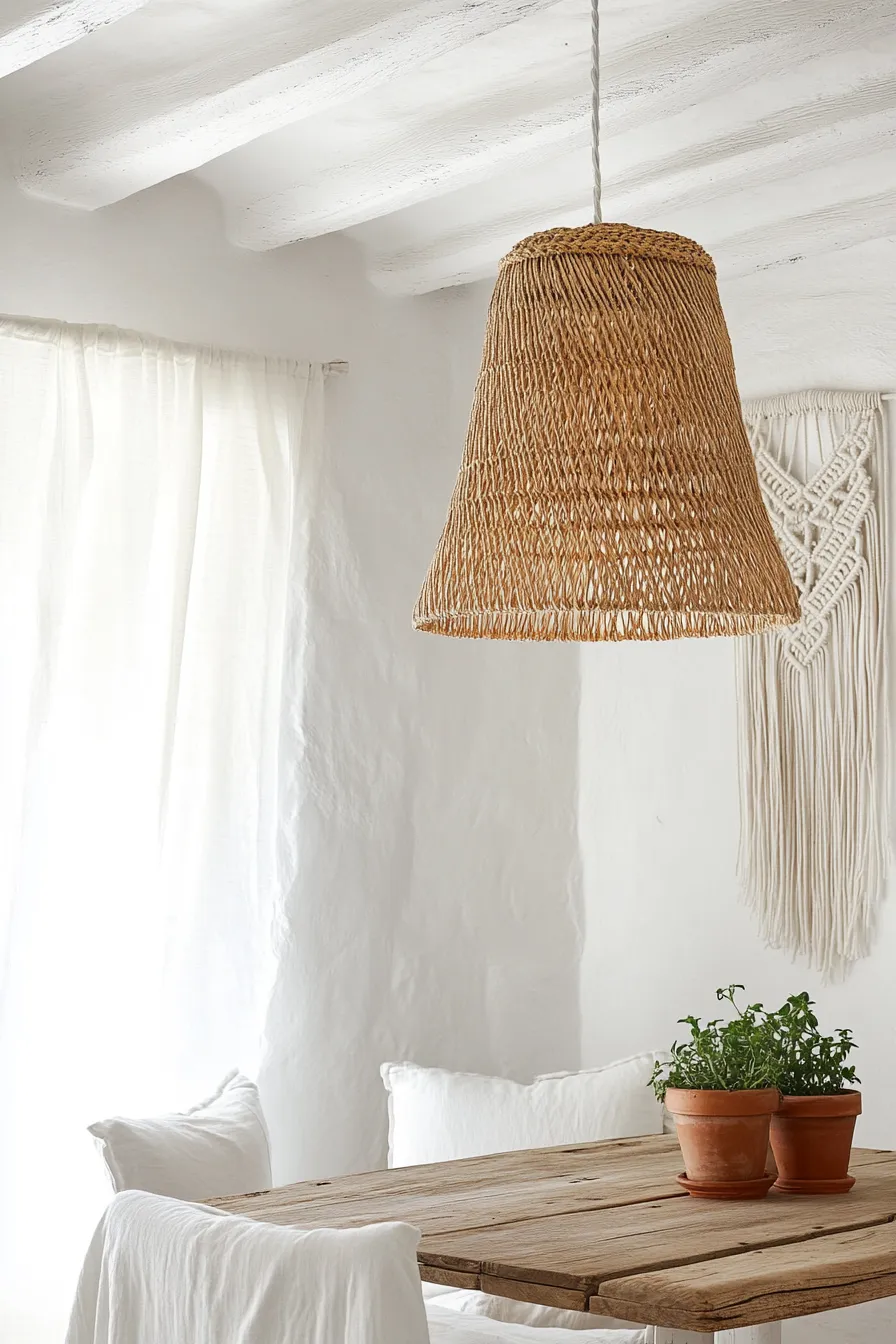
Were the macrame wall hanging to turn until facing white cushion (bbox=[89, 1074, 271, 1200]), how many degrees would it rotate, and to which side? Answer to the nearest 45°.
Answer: approximately 45° to its right

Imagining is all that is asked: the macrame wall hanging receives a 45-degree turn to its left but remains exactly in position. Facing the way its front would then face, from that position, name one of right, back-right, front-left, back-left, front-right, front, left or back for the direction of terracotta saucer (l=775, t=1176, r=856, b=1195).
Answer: front-right

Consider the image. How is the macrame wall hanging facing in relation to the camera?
toward the camera

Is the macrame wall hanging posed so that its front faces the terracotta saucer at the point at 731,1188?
yes

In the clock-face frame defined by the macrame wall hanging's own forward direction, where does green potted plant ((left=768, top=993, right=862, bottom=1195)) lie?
The green potted plant is roughly at 12 o'clock from the macrame wall hanging.

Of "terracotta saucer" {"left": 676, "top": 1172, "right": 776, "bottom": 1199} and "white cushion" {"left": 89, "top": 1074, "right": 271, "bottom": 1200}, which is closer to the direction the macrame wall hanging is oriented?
the terracotta saucer

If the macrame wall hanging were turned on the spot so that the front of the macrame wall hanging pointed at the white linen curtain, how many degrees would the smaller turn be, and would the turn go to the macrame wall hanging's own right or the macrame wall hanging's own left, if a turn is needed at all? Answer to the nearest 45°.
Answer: approximately 90° to the macrame wall hanging's own right

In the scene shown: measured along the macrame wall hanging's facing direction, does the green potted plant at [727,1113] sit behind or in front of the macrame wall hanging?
in front

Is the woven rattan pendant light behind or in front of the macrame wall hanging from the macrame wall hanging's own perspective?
in front
